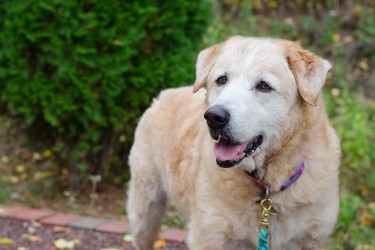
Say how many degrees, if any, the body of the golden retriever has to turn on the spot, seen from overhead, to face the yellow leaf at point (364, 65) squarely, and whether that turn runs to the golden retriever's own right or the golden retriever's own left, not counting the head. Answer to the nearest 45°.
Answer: approximately 135° to the golden retriever's own left

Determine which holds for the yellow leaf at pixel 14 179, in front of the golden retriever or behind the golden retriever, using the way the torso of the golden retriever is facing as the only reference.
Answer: behind

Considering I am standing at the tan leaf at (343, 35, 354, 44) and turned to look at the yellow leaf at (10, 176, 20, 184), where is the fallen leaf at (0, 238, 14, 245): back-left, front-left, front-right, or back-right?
front-left

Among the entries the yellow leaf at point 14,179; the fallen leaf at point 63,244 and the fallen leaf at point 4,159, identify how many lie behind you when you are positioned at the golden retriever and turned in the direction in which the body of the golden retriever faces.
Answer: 3

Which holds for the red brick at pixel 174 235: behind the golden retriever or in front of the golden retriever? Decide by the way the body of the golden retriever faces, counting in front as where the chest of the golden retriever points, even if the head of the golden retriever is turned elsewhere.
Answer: behind

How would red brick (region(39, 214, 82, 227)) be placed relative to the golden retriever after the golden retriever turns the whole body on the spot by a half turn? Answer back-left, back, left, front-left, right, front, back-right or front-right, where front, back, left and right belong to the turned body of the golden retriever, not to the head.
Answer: front

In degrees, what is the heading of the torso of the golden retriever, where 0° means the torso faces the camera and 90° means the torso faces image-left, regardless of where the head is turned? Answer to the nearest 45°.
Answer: approximately 315°

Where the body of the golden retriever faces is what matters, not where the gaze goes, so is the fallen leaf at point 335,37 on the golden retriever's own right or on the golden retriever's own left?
on the golden retriever's own left

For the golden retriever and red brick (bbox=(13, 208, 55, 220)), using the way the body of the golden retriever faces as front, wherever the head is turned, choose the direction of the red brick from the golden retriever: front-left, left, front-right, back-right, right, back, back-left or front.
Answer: back

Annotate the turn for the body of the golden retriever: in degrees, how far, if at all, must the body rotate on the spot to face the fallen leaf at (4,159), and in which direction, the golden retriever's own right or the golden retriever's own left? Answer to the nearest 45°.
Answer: approximately 180°

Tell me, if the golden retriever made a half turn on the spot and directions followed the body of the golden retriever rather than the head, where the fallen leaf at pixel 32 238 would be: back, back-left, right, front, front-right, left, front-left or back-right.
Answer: front

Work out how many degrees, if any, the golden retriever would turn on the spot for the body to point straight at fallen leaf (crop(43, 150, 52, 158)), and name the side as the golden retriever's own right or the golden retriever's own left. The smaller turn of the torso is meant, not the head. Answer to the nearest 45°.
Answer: approximately 180°

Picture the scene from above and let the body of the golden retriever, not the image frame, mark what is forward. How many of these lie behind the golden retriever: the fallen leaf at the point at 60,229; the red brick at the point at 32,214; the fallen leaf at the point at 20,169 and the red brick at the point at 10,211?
4

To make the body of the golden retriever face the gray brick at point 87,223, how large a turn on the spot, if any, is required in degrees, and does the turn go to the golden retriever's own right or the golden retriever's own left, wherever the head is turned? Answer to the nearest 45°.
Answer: approximately 180°

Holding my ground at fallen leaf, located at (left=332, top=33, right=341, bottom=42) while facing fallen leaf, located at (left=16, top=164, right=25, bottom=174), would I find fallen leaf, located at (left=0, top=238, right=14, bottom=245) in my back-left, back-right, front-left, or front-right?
front-left

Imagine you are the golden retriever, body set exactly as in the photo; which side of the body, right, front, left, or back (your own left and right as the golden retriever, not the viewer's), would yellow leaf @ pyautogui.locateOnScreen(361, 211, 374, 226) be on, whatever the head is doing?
left
